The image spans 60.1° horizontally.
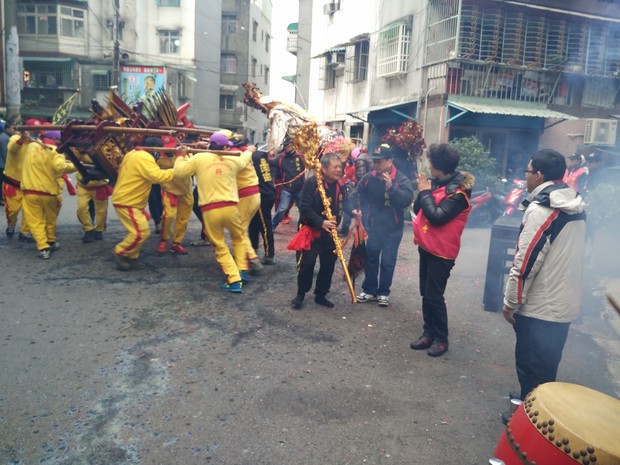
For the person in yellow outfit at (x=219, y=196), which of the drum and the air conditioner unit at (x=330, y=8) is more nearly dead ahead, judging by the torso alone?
the air conditioner unit

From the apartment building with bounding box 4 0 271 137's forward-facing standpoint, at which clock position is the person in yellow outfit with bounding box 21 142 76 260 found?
The person in yellow outfit is roughly at 12 o'clock from the apartment building.

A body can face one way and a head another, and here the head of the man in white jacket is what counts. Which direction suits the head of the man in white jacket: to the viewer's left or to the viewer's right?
to the viewer's left

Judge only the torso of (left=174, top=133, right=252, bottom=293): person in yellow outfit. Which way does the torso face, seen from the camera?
away from the camera

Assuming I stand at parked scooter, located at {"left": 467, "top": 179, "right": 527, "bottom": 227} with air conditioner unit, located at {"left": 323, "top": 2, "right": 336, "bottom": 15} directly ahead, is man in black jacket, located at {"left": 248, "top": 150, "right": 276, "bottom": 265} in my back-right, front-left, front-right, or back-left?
back-left

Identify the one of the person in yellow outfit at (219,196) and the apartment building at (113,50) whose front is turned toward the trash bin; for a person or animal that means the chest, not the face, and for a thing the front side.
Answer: the apartment building

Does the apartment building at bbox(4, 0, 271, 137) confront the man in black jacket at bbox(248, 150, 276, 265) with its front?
yes

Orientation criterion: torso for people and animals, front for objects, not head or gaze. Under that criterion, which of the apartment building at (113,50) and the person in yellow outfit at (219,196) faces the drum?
the apartment building

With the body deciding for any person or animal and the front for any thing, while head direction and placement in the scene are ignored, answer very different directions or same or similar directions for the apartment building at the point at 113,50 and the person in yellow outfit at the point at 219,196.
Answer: very different directions

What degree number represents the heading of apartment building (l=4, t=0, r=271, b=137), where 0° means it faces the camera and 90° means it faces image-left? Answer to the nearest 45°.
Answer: approximately 0°

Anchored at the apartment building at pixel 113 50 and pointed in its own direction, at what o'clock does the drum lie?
The drum is roughly at 12 o'clock from the apartment building.

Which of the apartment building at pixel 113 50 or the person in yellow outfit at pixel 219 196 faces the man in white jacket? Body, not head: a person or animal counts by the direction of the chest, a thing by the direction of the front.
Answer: the apartment building

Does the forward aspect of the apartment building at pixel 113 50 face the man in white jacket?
yes
